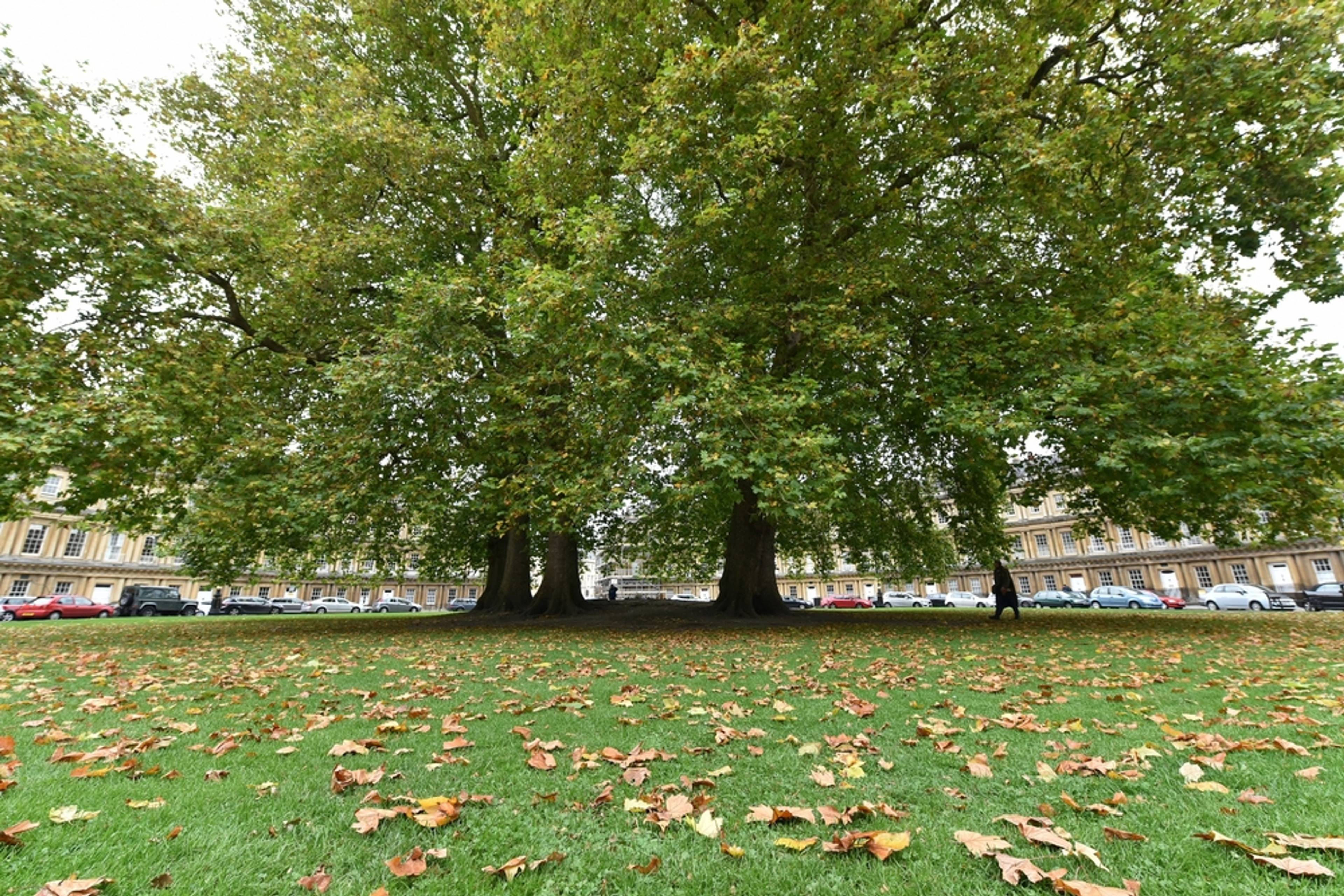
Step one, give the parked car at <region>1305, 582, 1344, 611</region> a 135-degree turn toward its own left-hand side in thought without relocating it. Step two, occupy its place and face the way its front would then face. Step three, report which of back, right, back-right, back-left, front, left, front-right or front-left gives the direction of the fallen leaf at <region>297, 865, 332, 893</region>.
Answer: back-left

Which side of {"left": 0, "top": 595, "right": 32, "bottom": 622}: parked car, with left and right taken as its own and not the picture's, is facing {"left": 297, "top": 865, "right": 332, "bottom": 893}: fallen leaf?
right

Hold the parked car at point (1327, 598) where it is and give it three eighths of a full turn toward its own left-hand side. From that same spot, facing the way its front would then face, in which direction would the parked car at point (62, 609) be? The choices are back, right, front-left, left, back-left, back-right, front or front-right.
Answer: left

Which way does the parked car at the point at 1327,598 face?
to the viewer's right

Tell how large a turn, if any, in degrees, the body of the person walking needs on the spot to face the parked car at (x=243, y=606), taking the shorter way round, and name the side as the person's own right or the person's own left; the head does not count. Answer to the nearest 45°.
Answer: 0° — they already face it

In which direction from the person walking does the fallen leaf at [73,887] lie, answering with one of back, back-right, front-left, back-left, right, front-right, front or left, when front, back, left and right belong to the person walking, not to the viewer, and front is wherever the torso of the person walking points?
left
